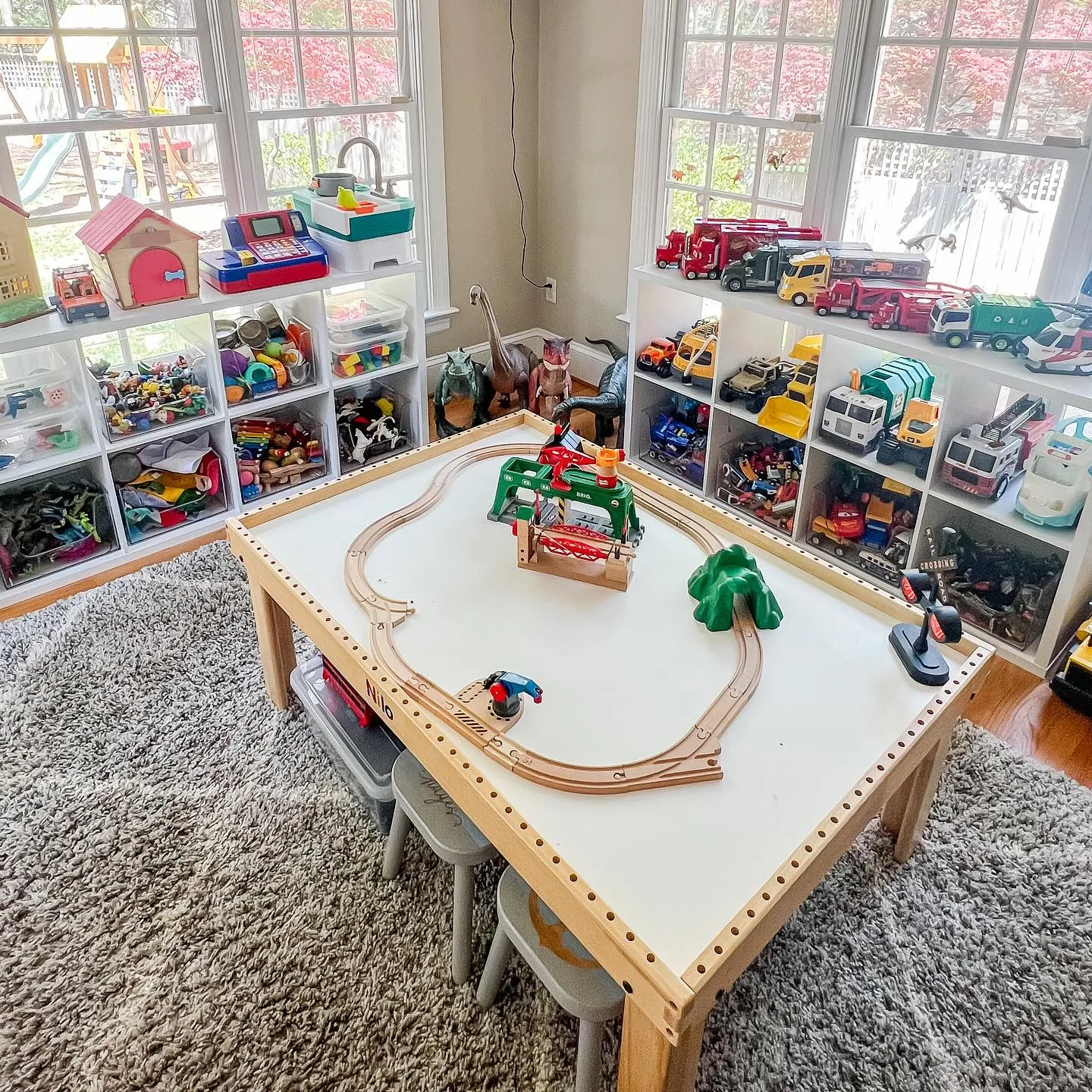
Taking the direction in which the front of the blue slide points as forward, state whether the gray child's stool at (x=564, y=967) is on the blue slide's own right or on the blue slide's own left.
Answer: on the blue slide's own left

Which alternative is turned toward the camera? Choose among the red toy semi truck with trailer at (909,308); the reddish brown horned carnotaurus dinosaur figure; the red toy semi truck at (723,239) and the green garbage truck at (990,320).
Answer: the reddish brown horned carnotaurus dinosaur figure

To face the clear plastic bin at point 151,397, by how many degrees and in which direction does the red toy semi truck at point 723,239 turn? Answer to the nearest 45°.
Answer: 0° — it already faces it

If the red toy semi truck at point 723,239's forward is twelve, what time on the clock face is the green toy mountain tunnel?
The green toy mountain tunnel is roughly at 9 o'clock from the red toy semi truck.

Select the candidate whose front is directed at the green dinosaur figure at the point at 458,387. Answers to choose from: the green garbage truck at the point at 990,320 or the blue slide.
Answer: the green garbage truck

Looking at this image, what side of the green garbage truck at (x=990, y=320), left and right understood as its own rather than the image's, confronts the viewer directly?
left

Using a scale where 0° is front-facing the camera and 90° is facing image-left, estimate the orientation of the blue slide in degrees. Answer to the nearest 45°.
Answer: approximately 45°

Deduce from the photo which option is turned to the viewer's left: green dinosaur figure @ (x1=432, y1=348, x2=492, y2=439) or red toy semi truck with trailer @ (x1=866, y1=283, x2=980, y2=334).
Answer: the red toy semi truck with trailer

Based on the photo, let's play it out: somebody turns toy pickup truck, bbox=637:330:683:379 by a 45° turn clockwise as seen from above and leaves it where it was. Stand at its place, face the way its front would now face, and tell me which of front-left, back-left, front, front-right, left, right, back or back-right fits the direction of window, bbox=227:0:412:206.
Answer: front

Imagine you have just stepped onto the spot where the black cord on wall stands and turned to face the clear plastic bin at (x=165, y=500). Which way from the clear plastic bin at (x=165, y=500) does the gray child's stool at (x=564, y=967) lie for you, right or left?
left

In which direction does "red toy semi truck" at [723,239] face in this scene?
to the viewer's left

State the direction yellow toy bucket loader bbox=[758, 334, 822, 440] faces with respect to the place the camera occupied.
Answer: facing the viewer and to the left of the viewer

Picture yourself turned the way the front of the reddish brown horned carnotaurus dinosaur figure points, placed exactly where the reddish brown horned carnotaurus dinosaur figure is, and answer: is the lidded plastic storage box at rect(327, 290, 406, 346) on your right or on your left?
on your right

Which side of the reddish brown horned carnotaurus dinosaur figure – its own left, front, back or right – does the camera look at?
front

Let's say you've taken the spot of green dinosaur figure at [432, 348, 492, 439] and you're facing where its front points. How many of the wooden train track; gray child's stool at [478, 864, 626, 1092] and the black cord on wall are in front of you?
2

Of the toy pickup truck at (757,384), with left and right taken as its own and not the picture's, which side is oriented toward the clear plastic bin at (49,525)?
front

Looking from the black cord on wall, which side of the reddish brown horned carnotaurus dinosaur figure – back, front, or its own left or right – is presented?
back

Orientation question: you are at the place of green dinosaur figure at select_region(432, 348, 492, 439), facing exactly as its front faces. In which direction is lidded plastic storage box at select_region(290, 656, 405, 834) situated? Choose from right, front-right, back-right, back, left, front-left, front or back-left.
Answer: front

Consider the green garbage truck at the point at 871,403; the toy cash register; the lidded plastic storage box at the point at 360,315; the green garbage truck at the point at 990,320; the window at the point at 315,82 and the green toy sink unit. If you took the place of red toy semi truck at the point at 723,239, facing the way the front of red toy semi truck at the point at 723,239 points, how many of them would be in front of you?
4
